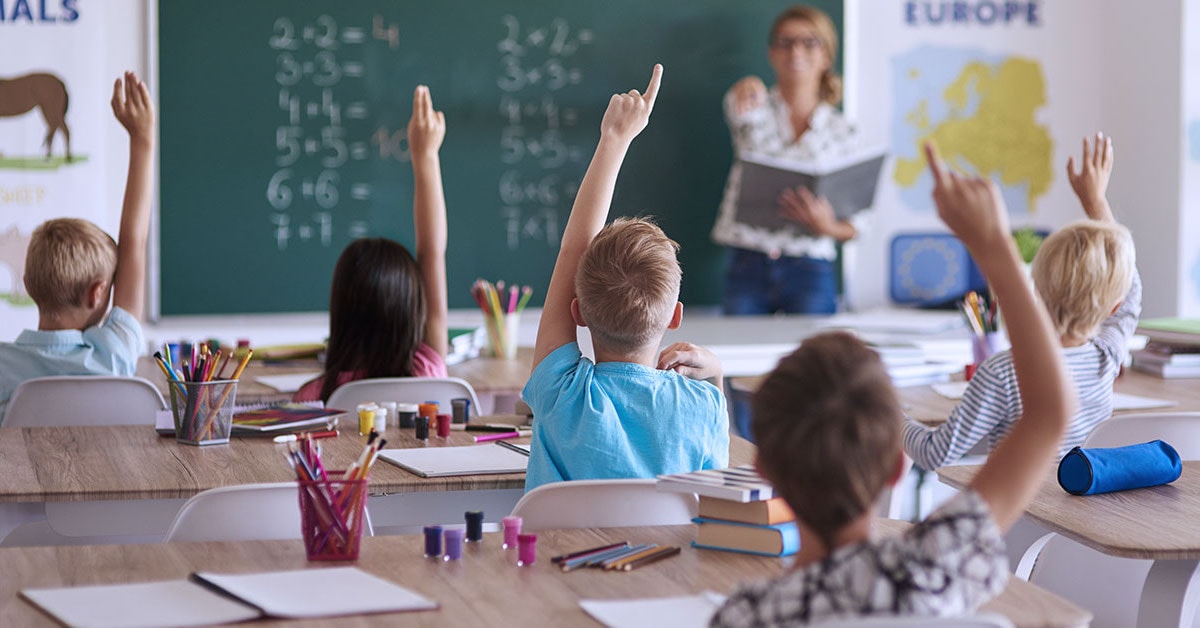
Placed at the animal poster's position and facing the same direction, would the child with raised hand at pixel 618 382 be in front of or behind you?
in front

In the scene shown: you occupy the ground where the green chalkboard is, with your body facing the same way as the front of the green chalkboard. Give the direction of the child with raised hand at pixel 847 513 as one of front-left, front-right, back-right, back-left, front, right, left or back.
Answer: front

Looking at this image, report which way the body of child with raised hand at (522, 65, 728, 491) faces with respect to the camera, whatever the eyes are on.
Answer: away from the camera

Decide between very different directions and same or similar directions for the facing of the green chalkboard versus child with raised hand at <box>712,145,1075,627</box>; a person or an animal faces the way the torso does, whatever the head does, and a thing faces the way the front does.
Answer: very different directions

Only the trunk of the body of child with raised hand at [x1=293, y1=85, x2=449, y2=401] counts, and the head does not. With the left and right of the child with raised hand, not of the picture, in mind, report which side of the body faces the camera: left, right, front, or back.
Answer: back

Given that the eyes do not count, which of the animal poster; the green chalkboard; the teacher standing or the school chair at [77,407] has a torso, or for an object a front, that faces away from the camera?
the school chair

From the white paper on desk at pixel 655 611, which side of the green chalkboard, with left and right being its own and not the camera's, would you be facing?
front

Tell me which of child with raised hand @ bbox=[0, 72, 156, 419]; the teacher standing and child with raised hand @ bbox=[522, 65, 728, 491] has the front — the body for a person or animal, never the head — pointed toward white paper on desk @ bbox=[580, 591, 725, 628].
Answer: the teacher standing

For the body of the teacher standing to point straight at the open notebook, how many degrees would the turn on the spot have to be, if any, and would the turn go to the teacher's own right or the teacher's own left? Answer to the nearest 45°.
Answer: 0° — they already face it

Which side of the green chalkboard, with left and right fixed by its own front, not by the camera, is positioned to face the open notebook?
front

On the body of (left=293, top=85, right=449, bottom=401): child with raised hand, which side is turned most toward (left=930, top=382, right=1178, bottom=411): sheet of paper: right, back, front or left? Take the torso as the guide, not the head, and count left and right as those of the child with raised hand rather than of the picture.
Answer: right

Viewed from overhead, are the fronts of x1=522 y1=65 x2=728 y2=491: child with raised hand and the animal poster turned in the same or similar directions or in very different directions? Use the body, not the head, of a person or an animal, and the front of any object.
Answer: very different directions

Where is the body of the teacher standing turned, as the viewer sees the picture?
toward the camera

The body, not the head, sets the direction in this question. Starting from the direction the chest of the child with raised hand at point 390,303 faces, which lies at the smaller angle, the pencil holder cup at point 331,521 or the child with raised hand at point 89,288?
the child with raised hand

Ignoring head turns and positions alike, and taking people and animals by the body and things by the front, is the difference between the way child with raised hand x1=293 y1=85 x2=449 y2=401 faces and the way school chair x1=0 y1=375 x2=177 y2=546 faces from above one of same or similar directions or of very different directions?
same or similar directions

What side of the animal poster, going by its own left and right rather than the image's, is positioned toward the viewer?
front

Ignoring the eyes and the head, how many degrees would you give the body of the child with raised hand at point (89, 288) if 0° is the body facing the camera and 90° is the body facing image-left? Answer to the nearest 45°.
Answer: approximately 225°

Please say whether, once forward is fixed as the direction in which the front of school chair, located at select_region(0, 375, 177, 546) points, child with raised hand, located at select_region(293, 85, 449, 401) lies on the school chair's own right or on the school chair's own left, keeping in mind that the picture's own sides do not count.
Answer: on the school chair's own right

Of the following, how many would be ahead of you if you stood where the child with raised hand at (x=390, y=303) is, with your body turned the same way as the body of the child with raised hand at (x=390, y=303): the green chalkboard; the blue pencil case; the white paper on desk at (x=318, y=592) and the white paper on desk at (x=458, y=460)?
1

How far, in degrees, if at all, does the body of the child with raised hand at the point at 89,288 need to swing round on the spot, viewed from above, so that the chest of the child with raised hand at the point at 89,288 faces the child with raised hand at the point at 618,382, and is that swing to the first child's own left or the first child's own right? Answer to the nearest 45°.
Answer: approximately 90° to the first child's own right

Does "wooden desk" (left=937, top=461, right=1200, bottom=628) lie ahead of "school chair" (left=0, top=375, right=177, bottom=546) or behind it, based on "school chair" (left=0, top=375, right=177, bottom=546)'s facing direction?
behind

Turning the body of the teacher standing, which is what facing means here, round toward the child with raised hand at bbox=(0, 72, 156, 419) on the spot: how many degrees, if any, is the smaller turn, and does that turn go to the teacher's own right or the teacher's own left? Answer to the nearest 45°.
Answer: approximately 45° to the teacher's own right
